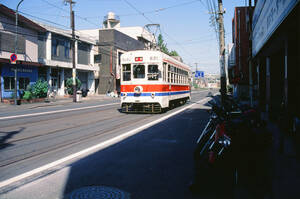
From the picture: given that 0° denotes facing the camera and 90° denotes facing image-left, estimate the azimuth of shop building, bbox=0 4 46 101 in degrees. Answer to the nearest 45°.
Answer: approximately 315°

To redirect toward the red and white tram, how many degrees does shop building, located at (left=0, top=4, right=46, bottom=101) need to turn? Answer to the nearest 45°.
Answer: approximately 45° to its right

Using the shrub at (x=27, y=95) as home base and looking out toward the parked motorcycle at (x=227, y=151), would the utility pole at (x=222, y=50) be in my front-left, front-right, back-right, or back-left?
front-left

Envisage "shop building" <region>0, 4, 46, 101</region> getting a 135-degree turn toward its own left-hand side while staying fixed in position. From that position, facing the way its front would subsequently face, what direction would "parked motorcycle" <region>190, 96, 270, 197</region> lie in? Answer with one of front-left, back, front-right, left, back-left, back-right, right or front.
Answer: back

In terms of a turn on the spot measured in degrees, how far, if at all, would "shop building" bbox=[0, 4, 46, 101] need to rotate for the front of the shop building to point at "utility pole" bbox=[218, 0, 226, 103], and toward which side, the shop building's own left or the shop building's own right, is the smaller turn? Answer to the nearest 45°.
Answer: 0° — it already faces it
